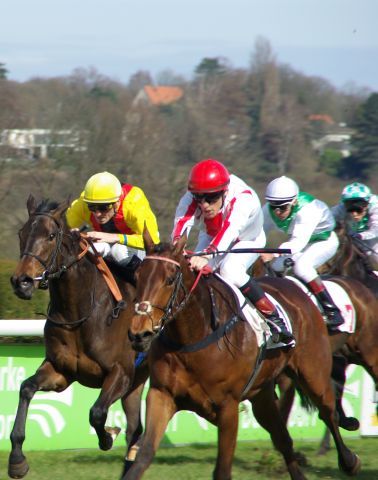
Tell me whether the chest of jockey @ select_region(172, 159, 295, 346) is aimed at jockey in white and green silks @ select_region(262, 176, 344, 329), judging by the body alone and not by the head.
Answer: no

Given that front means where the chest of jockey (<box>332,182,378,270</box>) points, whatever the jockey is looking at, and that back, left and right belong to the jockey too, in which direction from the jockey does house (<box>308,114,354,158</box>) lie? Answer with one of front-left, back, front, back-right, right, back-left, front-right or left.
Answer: back-right

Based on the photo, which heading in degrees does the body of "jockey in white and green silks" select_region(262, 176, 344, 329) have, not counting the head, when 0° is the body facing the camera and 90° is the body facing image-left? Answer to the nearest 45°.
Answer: approximately 45°

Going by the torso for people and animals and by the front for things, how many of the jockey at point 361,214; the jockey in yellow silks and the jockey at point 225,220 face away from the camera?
0

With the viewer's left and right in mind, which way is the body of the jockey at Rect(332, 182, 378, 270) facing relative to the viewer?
facing the viewer and to the left of the viewer

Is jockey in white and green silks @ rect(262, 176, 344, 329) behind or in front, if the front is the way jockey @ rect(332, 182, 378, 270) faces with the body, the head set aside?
in front

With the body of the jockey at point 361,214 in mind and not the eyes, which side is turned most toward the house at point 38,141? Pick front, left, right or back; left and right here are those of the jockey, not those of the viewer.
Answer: right

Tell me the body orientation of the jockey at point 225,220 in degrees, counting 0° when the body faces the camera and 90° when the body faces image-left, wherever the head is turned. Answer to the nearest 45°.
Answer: approximately 45°

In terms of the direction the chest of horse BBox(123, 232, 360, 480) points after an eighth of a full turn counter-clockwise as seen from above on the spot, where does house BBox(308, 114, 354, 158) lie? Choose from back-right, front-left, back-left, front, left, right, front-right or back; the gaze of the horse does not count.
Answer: back

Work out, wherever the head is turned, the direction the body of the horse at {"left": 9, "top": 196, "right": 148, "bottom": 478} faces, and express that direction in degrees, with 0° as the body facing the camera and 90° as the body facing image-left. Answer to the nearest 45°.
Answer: approximately 45°

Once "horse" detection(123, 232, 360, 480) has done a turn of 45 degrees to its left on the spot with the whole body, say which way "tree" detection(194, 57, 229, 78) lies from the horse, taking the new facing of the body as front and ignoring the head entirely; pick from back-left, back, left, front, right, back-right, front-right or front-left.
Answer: back

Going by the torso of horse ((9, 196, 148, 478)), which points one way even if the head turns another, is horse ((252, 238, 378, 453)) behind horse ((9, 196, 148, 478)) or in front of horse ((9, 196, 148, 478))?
behind

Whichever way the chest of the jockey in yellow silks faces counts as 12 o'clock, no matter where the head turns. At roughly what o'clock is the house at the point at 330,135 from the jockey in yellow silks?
The house is roughly at 5 o'clock from the jockey in yellow silks.

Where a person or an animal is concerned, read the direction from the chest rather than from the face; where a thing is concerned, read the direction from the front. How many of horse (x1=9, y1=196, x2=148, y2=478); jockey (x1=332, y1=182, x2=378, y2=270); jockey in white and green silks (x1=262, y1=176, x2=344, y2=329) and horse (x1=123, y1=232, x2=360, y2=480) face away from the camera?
0

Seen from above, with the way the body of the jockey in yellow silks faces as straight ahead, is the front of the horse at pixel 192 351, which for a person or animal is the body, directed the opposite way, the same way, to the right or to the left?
the same way

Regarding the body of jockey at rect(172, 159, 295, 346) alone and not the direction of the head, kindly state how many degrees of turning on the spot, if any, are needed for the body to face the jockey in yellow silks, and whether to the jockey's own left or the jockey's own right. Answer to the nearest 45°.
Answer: approximately 90° to the jockey's own right

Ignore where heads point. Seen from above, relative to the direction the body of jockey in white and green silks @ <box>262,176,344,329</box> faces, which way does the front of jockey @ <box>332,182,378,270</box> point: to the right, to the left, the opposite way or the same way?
the same way

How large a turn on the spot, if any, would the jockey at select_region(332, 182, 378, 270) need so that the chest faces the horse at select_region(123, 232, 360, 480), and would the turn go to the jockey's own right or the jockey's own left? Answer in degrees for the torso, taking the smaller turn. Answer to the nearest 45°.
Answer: approximately 45° to the jockey's own left

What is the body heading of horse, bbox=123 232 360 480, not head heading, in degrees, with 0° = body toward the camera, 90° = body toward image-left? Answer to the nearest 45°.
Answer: approximately 45°
